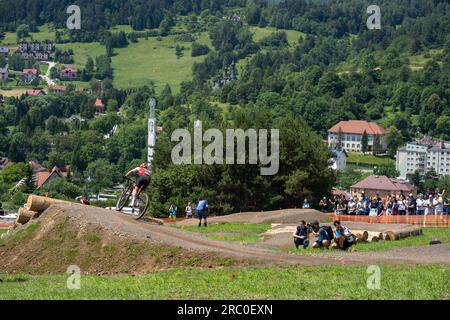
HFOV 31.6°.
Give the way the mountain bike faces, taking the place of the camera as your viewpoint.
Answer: facing away from the viewer and to the left of the viewer

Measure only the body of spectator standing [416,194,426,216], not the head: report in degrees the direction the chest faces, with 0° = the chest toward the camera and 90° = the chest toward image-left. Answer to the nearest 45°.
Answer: approximately 0°

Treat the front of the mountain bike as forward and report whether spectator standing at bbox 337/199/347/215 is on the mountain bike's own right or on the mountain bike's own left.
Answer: on the mountain bike's own right

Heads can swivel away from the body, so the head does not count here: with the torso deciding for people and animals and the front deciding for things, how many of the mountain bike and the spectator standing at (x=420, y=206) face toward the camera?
1

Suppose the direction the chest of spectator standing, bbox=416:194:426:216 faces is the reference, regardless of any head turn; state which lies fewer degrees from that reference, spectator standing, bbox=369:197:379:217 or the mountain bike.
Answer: the mountain bike

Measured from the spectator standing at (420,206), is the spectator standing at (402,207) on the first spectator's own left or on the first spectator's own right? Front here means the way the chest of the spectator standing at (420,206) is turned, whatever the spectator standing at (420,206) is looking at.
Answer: on the first spectator's own right

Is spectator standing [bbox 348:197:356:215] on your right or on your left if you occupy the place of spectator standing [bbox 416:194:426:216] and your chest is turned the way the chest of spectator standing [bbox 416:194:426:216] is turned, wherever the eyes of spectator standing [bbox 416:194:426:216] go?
on your right
